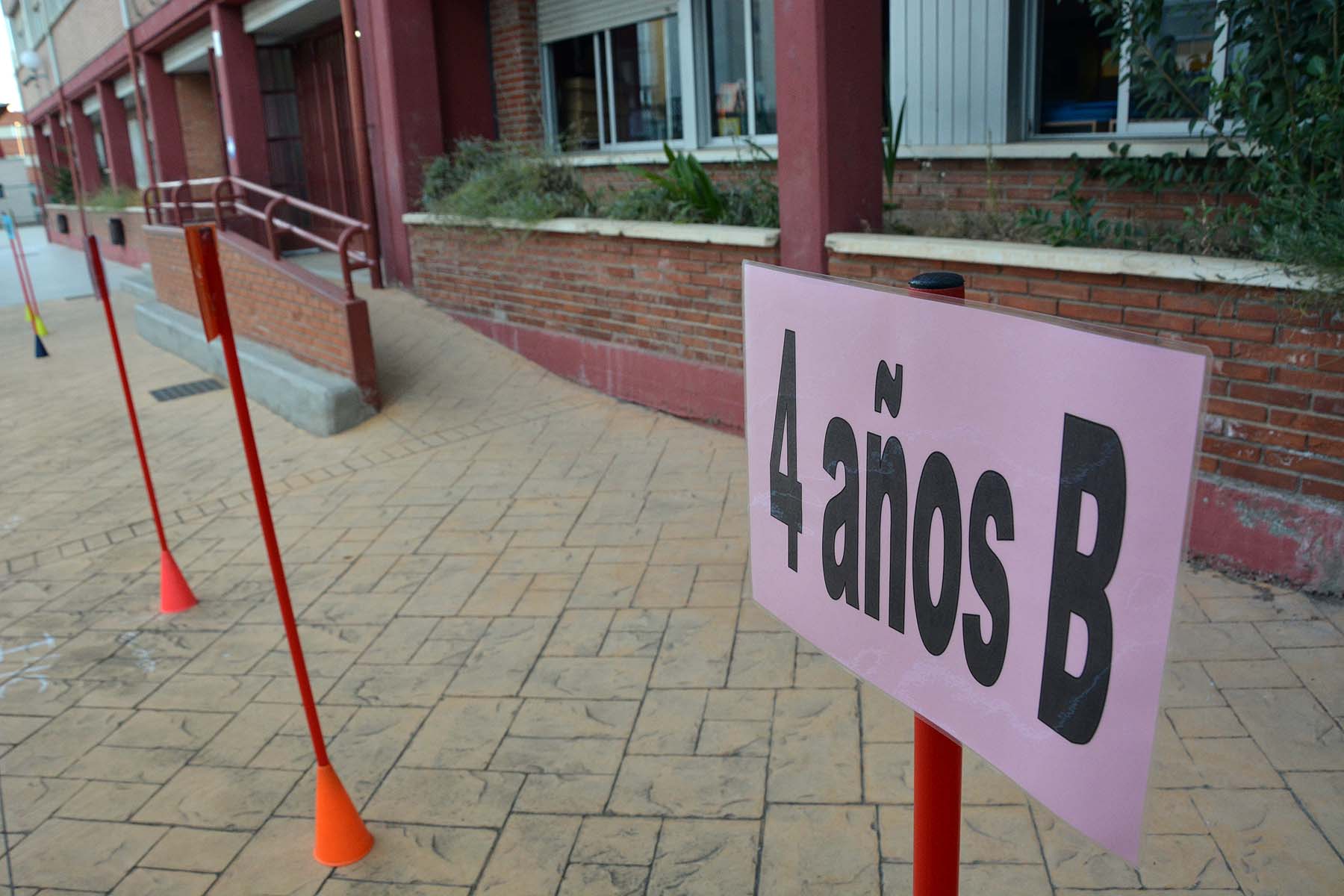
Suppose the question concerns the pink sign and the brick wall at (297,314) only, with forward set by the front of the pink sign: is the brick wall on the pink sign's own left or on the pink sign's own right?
on the pink sign's own right

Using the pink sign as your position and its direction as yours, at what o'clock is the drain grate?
The drain grate is roughly at 3 o'clock from the pink sign.

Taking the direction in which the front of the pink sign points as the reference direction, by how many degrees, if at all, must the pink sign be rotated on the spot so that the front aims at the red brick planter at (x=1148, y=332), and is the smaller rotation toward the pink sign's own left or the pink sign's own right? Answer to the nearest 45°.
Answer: approximately 135° to the pink sign's own right

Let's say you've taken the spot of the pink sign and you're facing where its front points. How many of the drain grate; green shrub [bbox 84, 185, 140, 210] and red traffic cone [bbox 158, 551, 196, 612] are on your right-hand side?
3

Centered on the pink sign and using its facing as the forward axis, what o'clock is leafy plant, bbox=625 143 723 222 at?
The leafy plant is roughly at 4 o'clock from the pink sign.

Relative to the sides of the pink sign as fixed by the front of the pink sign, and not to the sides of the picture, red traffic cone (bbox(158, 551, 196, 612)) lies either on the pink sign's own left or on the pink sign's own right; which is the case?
on the pink sign's own right

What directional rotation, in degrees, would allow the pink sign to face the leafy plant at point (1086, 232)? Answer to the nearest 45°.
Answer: approximately 135° to its right

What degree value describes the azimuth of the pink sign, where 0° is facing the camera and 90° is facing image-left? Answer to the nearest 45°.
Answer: approximately 45°

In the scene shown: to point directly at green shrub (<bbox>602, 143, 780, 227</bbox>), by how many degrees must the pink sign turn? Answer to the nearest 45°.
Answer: approximately 135° to its right
